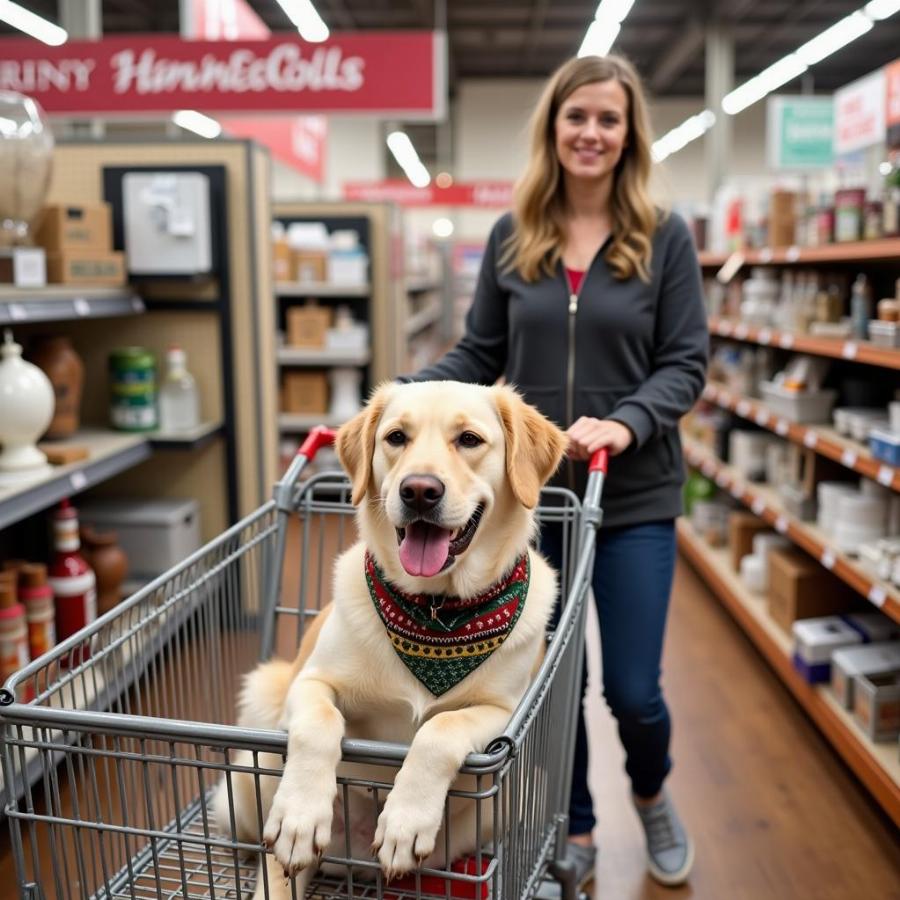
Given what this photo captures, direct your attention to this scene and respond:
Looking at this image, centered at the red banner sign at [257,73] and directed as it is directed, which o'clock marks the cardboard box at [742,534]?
The cardboard box is roughly at 10 o'clock from the red banner sign.

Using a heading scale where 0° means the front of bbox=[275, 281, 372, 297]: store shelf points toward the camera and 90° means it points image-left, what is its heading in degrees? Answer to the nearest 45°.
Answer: approximately 0°

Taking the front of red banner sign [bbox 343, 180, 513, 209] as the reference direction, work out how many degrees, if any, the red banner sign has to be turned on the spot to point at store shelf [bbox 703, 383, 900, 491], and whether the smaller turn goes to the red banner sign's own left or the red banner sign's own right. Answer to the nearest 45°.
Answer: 0° — it already faces it

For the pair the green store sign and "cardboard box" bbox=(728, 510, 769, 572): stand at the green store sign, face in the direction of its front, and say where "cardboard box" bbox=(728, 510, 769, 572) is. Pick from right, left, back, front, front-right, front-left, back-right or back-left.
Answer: front

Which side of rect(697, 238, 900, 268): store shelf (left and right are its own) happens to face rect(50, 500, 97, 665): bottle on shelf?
front

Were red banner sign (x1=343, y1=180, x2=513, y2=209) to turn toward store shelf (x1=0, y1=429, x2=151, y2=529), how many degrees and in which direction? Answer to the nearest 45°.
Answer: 0° — it already faces it

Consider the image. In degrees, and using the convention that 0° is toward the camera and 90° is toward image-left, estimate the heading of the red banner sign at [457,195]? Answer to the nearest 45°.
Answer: approximately 0°

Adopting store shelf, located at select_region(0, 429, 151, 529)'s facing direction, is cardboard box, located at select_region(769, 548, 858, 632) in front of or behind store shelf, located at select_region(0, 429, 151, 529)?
in front

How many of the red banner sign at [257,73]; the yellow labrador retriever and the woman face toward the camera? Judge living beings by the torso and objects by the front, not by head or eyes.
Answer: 3

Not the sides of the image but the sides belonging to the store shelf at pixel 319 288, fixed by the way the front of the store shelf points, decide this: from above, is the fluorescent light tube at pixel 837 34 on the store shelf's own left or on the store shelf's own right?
on the store shelf's own left

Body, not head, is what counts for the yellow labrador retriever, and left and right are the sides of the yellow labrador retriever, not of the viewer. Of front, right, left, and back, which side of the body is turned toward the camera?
front

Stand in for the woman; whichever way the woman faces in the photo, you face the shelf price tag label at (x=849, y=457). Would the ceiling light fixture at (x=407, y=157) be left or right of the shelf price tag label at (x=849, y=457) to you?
left

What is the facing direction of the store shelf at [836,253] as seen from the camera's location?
facing the viewer and to the left of the viewer

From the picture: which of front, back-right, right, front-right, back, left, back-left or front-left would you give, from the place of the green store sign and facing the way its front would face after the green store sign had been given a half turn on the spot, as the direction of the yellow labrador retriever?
back

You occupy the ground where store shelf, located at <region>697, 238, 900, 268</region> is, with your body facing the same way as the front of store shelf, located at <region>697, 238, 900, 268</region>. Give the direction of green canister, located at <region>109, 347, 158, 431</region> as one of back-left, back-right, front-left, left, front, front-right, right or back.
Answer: front-right
